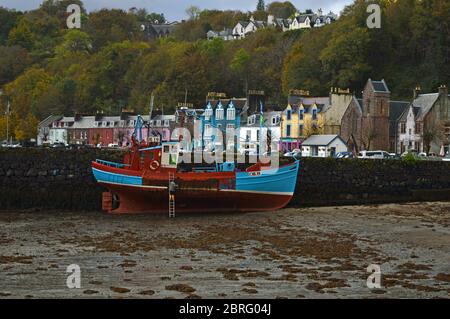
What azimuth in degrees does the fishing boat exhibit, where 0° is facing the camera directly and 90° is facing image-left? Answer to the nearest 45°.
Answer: approximately 270°

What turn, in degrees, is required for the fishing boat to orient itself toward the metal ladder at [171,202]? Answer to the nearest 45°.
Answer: approximately 90° to its right
